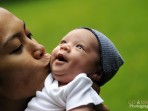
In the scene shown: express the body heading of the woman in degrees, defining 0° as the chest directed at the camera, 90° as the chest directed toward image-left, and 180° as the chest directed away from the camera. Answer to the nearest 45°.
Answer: approximately 315°

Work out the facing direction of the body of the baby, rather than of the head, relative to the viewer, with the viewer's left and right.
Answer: facing the viewer and to the left of the viewer
